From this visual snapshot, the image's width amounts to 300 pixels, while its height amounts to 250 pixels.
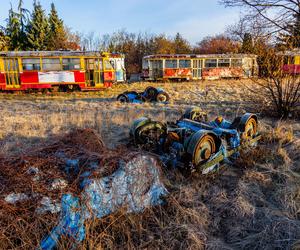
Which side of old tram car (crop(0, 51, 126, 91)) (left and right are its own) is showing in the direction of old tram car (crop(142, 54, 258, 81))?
front

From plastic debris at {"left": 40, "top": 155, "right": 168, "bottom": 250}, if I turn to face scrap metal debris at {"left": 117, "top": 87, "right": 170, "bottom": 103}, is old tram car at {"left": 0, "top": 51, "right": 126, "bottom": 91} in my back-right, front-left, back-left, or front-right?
front-left

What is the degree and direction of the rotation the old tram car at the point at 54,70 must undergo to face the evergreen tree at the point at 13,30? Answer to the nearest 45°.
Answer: approximately 90° to its left

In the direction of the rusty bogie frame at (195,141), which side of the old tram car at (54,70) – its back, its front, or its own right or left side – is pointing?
right

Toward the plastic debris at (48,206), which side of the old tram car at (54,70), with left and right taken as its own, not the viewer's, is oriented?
right

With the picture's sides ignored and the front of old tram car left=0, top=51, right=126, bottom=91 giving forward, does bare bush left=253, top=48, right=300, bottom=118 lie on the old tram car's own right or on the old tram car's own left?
on the old tram car's own right

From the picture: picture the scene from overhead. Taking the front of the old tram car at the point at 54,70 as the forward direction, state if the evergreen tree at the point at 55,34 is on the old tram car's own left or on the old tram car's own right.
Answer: on the old tram car's own left

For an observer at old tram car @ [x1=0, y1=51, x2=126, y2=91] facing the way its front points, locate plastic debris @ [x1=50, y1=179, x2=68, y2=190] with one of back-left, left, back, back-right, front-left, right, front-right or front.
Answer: right

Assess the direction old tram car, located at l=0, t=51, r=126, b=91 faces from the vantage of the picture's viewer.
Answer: facing to the right of the viewer

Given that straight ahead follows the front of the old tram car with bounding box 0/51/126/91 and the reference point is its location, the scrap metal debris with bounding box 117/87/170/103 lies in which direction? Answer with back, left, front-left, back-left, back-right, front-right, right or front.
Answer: front-right

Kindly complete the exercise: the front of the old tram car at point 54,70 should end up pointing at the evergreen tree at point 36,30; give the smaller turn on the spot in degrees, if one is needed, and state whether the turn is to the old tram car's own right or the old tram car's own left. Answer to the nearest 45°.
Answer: approximately 90° to the old tram car's own left

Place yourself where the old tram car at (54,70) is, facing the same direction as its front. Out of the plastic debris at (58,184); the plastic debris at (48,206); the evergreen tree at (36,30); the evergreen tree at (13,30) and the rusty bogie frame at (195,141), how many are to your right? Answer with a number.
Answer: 3

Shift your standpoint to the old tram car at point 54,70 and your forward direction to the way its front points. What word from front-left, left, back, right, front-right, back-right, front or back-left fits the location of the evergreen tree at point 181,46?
front-left
